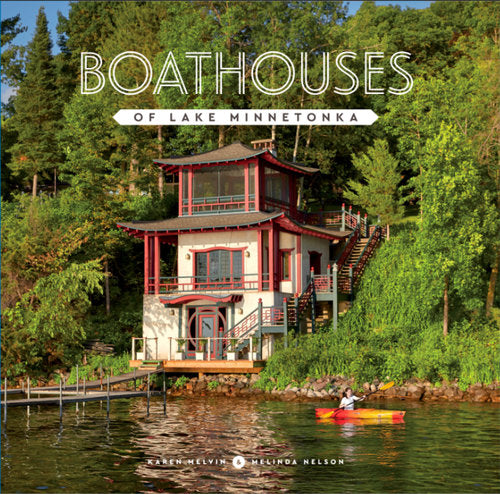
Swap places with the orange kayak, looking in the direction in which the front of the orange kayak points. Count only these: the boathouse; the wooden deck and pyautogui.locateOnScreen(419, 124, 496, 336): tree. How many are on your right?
0

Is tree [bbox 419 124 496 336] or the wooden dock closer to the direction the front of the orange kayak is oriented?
the tree

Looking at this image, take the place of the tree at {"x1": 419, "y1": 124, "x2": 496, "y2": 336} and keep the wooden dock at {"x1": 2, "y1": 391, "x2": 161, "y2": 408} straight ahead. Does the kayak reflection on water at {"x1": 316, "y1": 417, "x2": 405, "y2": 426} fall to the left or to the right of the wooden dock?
left

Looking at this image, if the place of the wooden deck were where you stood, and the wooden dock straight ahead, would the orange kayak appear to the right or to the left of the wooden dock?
left

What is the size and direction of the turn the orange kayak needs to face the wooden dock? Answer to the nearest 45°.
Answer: approximately 180°

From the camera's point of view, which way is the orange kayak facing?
to the viewer's right

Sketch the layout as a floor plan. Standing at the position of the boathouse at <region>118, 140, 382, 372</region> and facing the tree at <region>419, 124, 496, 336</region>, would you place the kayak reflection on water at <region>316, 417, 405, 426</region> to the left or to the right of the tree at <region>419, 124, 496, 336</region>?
right

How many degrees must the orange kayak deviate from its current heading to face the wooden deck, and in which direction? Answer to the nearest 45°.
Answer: approximately 135° to its left
